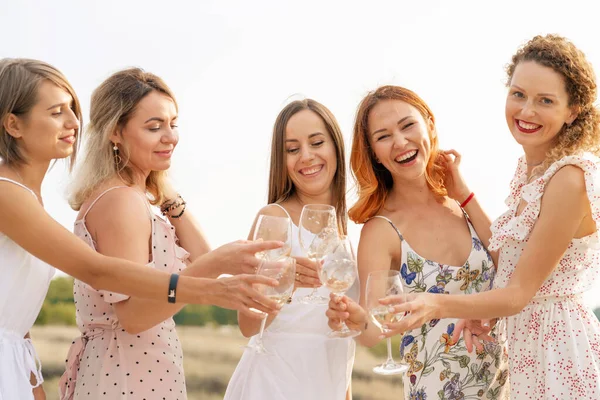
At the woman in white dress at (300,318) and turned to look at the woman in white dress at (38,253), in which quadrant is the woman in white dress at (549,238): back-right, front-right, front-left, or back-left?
back-left

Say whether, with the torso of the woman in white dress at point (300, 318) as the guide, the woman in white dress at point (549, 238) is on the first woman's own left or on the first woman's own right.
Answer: on the first woman's own left

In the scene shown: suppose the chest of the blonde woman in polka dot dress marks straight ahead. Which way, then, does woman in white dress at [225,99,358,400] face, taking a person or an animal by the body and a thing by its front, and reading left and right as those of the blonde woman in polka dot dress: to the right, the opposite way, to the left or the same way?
to the right

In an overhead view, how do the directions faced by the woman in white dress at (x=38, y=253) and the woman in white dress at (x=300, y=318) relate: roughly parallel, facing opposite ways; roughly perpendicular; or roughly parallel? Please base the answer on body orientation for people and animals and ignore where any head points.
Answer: roughly perpendicular

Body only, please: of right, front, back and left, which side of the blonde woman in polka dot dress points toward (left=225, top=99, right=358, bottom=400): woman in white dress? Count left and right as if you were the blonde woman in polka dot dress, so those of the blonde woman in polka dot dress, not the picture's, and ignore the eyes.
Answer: front

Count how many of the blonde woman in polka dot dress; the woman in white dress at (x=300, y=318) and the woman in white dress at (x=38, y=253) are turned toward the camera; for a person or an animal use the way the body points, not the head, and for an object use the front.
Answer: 1

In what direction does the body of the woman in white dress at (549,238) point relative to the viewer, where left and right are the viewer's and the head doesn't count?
facing the viewer and to the left of the viewer

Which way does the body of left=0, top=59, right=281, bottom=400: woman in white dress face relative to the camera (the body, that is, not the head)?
to the viewer's right

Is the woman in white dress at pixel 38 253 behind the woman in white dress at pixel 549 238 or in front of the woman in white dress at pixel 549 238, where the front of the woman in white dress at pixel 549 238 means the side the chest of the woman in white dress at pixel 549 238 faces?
in front

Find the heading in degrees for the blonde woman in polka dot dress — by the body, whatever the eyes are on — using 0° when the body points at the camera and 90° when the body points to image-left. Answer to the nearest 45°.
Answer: approximately 270°

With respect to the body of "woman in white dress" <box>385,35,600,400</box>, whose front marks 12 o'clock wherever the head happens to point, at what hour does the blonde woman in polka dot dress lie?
The blonde woman in polka dot dress is roughly at 1 o'clock from the woman in white dress.

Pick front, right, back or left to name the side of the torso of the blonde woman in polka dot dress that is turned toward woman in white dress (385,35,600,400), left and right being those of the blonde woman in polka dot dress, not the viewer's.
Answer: front
